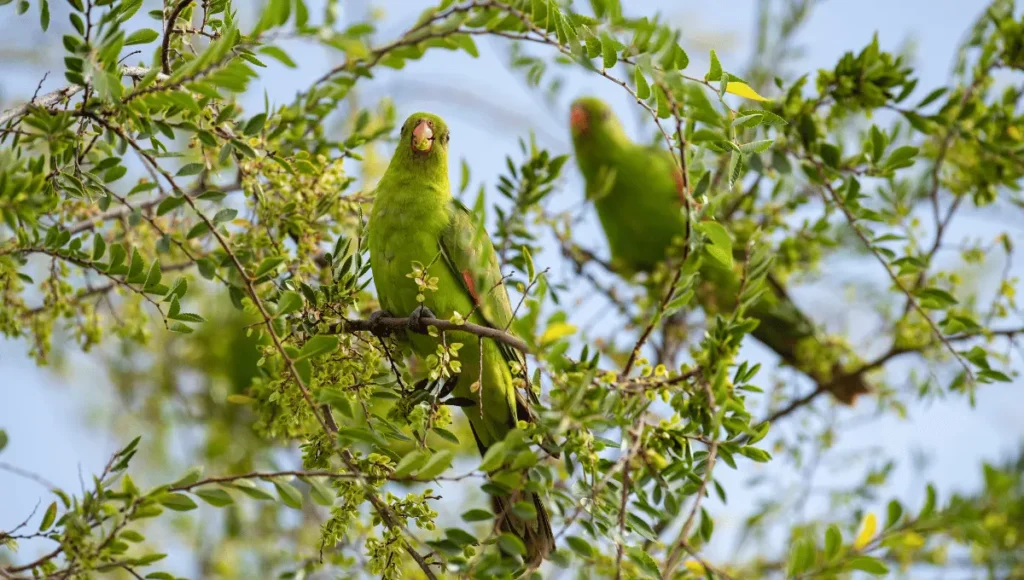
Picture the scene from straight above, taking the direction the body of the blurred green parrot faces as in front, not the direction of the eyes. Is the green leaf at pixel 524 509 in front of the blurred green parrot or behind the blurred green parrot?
in front

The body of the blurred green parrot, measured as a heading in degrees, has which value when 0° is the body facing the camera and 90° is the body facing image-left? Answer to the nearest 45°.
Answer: approximately 45°

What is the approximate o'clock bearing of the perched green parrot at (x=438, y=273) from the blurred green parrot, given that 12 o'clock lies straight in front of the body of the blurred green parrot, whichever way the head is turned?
The perched green parrot is roughly at 11 o'clock from the blurred green parrot.

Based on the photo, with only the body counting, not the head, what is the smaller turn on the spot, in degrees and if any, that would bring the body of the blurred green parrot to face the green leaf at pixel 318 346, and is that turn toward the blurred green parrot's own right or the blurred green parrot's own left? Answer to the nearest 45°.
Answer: approximately 45° to the blurred green parrot's own left
